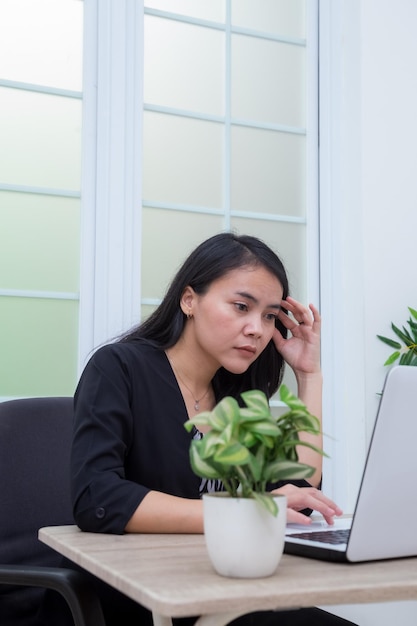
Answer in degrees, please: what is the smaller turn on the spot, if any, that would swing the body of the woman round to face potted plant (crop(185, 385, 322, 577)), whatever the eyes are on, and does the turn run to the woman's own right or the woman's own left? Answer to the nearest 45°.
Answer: approximately 45° to the woman's own right

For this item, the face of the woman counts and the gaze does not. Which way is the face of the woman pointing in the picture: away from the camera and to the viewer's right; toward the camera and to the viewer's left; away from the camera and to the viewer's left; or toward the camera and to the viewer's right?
toward the camera and to the viewer's right

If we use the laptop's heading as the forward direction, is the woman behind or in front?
in front

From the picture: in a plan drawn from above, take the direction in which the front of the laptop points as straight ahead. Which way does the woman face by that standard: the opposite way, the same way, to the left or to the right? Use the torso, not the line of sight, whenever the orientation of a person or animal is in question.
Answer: the opposite way

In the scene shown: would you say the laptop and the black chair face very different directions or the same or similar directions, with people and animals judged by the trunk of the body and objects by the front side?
very different directions

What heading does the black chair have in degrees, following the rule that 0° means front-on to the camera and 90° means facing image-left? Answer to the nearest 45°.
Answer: approximately 315°

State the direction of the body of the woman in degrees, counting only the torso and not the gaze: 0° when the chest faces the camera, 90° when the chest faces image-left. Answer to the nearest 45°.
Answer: approximately 315°

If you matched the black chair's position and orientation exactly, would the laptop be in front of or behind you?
in front

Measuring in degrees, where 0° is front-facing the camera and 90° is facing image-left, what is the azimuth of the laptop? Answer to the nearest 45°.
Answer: approximately 135°

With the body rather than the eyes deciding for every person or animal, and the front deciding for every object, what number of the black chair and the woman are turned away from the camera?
0

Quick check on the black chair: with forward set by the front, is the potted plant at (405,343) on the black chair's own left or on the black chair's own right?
on the black chair's own left

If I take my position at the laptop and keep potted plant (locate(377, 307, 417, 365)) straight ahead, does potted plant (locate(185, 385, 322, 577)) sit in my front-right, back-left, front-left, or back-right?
back-left

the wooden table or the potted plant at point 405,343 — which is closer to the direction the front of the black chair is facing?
the wooden table
